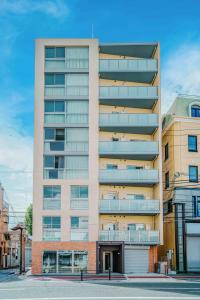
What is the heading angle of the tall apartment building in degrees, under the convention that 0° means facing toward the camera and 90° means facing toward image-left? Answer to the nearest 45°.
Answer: approximately 0°
